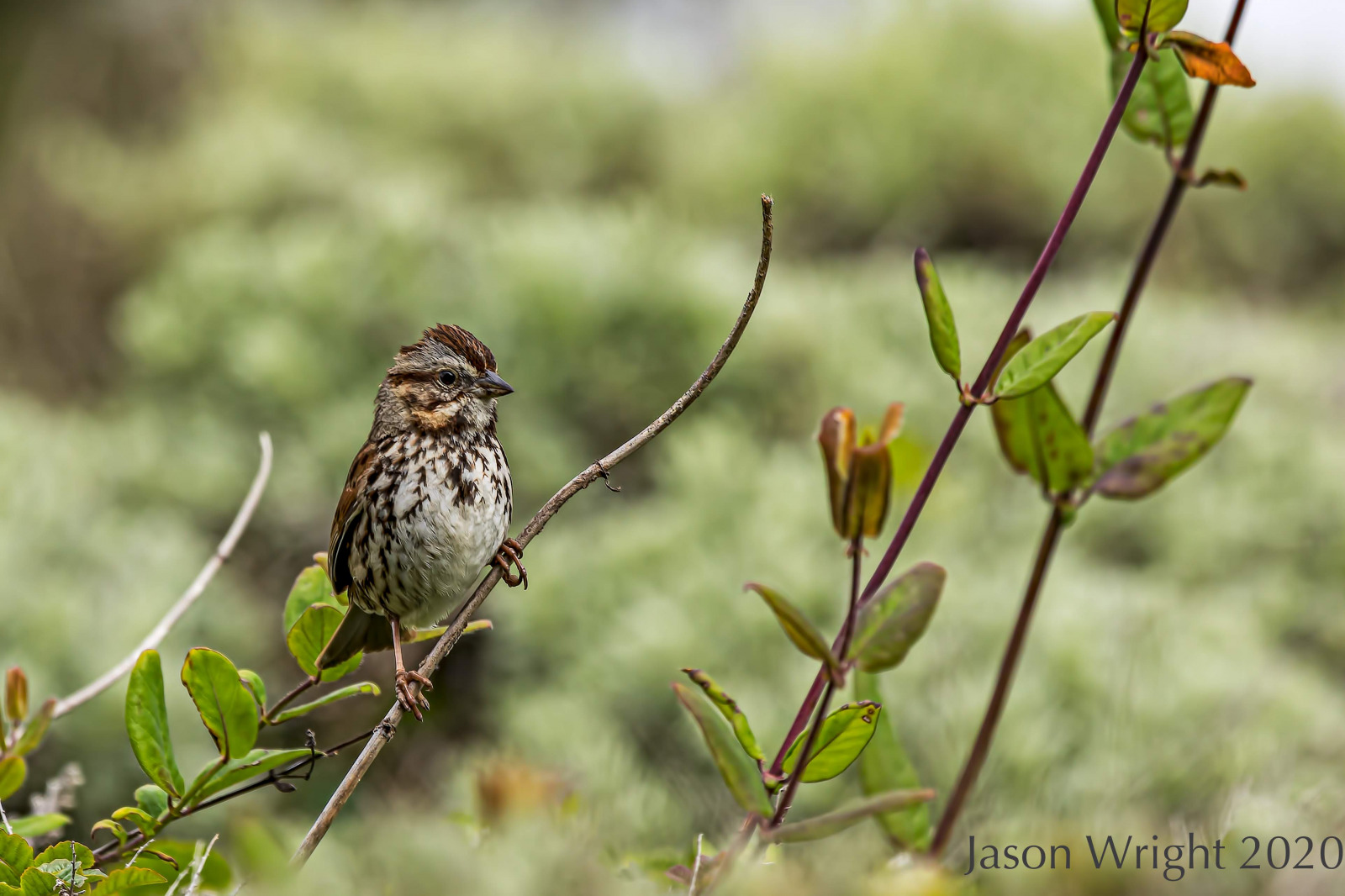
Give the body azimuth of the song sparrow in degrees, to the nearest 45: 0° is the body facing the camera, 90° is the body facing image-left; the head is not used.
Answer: approximately 315°

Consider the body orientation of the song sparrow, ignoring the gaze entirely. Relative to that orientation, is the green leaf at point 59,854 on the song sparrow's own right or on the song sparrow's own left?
on the song sparrow's own right
